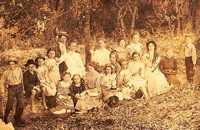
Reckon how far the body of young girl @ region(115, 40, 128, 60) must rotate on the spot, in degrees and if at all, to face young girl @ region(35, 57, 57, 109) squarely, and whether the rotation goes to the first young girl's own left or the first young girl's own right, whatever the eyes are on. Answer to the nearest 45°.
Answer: approximately 90° to the first young girl's own right

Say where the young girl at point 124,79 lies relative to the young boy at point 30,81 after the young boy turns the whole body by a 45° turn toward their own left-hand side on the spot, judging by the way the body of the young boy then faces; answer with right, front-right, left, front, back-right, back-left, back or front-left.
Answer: front

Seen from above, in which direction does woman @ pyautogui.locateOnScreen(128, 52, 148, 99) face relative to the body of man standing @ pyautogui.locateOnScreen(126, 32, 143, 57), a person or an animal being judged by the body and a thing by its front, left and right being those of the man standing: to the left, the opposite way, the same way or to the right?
the same way

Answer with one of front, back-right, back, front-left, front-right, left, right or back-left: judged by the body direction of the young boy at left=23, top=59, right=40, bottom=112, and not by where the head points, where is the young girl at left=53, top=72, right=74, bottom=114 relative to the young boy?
front-left

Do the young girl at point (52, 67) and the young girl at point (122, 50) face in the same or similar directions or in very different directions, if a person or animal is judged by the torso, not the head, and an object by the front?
same or similar directions

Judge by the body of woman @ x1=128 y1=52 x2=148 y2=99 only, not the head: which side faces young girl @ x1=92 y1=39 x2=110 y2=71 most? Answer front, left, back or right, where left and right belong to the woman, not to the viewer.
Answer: right

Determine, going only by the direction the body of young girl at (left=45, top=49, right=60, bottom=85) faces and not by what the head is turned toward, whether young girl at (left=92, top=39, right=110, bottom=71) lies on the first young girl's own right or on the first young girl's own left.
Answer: on the first young girl's own left

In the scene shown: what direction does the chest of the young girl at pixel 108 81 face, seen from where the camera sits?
toward the camera

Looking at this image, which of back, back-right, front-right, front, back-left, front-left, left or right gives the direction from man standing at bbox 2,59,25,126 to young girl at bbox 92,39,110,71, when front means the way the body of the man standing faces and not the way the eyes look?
left

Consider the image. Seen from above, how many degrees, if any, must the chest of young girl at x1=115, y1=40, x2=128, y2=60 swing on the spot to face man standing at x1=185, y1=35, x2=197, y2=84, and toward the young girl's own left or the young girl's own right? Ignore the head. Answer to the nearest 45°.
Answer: approximately 90° to the young girl's own left

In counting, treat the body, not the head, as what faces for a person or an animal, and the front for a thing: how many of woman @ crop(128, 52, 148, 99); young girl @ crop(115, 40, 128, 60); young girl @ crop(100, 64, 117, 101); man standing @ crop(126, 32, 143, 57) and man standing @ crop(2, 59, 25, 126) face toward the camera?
5

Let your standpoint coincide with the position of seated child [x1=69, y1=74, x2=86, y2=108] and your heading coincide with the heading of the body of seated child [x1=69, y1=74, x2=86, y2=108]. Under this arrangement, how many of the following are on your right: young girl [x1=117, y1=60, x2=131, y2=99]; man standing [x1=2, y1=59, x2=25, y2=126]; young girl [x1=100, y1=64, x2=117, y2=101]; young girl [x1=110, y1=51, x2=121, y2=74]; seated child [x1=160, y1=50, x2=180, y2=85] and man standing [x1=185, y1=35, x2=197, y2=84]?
1

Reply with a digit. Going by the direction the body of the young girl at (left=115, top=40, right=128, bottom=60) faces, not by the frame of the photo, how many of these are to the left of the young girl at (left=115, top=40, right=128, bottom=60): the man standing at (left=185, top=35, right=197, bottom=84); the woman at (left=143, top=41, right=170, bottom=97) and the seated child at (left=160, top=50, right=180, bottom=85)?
3

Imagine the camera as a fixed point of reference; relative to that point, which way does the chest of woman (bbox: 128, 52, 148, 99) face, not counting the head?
toward the camera

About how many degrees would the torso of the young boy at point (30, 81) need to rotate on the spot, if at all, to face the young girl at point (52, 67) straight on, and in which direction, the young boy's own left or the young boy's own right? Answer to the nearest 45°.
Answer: approximately 45° to the young boy's own left

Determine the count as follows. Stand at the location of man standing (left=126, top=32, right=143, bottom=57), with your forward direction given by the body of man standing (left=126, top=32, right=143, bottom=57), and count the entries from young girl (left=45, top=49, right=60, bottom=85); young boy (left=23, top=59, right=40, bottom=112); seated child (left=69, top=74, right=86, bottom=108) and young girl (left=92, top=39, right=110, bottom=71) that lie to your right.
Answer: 4

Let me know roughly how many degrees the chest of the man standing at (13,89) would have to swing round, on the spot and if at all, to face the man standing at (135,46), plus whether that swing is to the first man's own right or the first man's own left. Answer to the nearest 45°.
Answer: approximately 90° to the first man's own left

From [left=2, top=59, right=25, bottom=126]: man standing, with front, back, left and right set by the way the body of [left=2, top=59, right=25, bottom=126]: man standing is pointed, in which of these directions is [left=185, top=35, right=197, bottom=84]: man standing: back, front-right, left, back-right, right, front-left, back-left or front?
left

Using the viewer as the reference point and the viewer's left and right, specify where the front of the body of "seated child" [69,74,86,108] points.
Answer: facing the viewer

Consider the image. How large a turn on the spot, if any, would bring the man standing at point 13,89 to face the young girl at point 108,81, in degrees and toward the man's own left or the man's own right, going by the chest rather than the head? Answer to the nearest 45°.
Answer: approximately 90° to the man's own left
